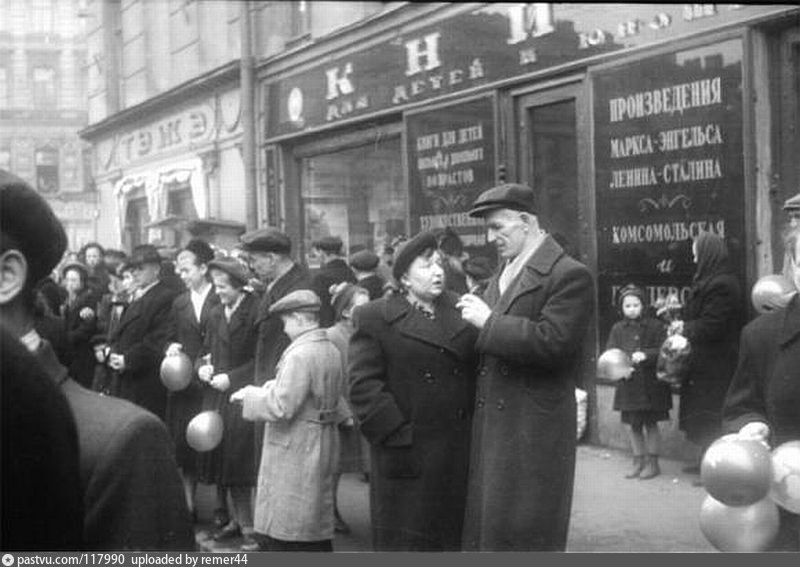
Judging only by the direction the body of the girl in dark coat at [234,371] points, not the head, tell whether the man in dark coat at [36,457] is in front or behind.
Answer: in front

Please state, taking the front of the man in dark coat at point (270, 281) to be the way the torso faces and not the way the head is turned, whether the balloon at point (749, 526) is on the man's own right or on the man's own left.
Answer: on the man's own left

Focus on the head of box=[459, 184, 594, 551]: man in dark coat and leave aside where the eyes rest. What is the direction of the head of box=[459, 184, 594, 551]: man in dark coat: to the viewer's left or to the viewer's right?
to the viewer's left

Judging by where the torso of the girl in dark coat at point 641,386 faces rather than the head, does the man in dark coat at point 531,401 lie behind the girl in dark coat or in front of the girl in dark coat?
in front

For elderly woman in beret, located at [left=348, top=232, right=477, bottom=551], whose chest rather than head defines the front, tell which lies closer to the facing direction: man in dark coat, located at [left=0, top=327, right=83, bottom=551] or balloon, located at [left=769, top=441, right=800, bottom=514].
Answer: the balloon

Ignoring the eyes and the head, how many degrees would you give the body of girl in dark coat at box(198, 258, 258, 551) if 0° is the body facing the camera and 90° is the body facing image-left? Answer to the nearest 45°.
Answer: approximately 45°

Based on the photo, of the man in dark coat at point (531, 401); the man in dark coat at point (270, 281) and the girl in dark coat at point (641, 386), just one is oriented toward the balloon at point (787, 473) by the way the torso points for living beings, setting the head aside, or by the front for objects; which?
the girl in dark coat

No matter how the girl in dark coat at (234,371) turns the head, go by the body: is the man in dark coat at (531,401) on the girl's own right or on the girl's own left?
on the girl's own left
